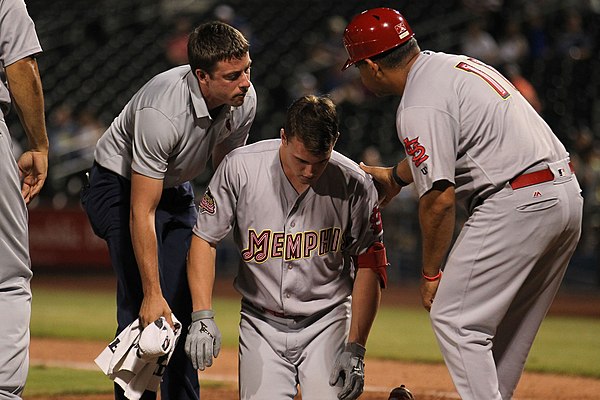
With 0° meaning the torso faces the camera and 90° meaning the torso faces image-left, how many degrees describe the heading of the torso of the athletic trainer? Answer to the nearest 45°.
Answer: approximately 315°

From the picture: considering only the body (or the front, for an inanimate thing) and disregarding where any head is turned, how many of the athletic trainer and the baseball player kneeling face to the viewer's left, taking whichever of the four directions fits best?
0

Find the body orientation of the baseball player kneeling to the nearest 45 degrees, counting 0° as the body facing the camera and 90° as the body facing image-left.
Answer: approximately 0°

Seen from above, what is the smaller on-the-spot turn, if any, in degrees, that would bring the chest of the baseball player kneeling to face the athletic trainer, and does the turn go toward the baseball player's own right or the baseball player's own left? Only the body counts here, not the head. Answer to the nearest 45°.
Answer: approximately 135° to the baseball player's own right

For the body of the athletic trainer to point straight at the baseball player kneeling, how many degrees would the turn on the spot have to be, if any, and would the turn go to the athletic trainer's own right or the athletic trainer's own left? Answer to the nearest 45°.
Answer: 0° — they already face them
